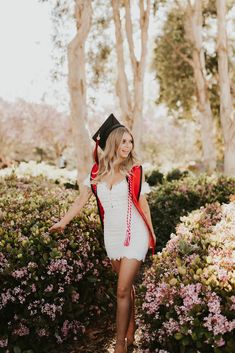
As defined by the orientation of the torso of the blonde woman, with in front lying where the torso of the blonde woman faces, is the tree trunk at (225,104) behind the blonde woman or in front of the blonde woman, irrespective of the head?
behind

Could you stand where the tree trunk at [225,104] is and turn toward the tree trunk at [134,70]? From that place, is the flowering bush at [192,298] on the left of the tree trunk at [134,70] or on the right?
left

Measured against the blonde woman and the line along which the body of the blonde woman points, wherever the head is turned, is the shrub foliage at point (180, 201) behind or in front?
behind

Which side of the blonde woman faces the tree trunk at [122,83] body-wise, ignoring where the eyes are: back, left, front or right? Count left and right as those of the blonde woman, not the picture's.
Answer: back

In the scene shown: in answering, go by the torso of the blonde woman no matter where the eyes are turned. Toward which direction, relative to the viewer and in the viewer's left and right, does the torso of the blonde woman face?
facing the viewer

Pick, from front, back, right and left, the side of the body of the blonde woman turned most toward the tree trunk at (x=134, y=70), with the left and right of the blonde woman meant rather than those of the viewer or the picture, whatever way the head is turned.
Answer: back

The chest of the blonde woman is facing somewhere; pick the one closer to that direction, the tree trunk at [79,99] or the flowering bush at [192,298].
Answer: the flowering bush

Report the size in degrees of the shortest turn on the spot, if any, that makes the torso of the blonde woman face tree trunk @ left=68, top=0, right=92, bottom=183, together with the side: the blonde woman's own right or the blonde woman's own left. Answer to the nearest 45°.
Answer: approximately 180°
